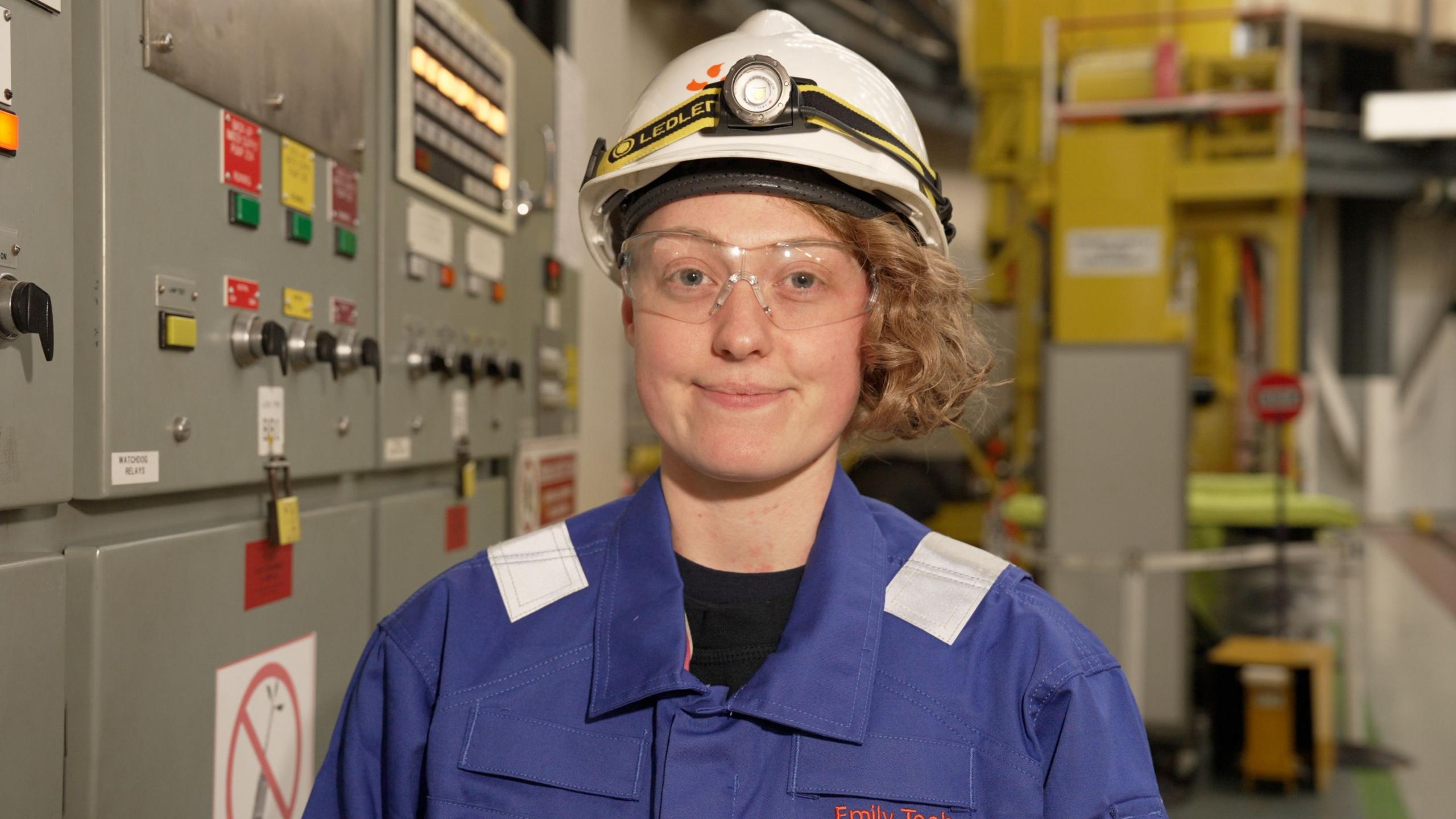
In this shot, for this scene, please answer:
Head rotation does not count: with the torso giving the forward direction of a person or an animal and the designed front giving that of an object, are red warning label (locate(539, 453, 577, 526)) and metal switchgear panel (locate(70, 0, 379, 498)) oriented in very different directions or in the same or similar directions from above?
same or similar directions

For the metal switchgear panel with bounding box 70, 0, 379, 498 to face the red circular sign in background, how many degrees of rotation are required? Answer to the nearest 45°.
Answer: approximately 45° to its left

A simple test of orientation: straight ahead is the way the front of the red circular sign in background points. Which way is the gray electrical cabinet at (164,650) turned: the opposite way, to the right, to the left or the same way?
to the left

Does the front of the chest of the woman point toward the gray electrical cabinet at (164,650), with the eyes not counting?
no

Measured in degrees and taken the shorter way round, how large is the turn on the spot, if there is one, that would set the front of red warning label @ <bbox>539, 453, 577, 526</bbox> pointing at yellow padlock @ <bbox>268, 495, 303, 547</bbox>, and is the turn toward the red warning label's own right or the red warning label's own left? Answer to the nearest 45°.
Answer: approximately 45° to the red warning label's own right

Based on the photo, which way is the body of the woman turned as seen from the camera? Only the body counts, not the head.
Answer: toward the camera

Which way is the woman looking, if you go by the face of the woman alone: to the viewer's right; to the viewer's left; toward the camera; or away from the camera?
toward the camera

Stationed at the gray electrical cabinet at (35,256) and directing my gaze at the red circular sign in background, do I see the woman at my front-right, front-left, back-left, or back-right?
front-right

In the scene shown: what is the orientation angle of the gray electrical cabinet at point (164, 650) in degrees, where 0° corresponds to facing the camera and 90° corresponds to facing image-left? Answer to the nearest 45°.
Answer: approximately 315°

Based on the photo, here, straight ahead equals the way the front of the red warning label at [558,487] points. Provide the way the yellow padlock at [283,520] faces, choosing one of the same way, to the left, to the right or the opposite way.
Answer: the same way

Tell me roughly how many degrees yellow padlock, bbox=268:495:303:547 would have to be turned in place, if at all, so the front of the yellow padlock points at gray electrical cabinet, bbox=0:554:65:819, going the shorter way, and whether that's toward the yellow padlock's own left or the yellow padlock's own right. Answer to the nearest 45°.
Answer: approximately 90° to the yellow padlock's own right

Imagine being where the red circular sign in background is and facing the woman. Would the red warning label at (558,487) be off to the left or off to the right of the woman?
right

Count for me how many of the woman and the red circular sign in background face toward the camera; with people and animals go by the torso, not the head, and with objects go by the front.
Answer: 2

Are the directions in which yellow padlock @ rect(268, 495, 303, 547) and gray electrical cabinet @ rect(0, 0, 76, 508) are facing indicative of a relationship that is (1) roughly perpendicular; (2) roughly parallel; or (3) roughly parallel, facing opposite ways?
roughly parallel

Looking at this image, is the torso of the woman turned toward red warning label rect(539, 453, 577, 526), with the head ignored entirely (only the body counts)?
no

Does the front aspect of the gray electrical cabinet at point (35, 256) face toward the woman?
yes
